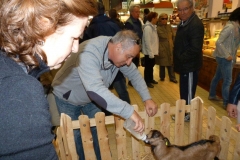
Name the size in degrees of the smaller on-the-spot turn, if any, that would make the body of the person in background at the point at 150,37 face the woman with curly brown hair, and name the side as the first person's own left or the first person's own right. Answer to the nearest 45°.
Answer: approximately 90° to the first person's own right

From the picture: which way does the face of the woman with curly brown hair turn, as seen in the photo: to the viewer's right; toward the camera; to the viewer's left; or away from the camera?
to the viewer's right

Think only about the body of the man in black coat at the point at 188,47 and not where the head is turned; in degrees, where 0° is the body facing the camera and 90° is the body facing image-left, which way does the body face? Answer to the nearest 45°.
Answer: approximately 45°

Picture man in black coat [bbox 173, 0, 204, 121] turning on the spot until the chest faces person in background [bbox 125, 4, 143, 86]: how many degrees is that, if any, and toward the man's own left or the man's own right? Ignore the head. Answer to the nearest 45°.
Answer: approximately 90° to the man's own right
